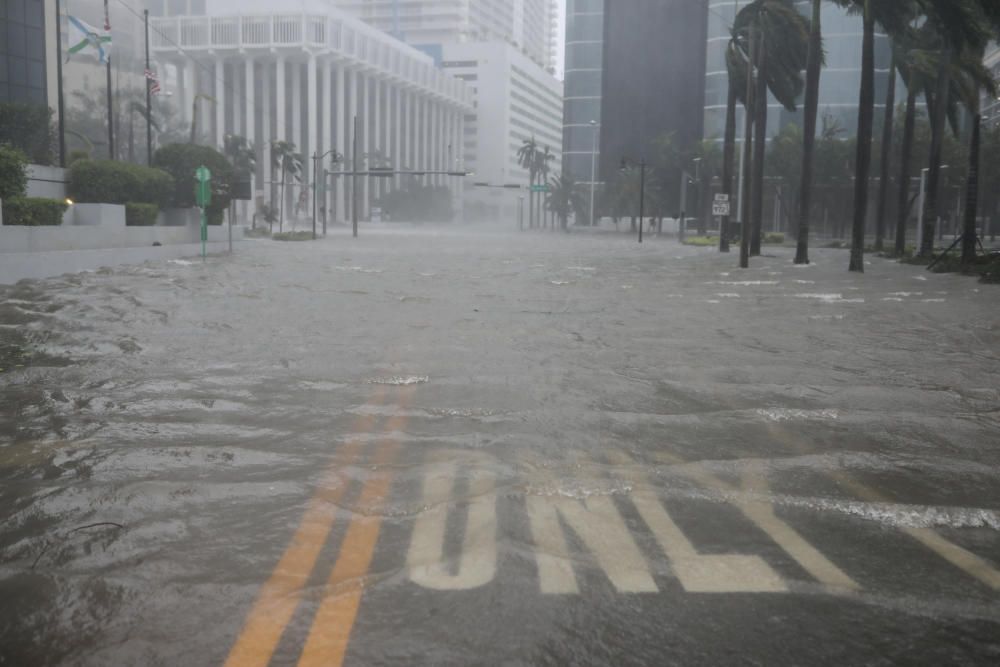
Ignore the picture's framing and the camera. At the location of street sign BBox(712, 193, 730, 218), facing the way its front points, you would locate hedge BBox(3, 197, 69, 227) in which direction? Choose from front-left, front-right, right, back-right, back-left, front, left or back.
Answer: front-right

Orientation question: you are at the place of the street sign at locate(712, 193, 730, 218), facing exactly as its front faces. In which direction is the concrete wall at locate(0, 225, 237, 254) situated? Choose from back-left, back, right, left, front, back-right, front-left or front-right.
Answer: front-right

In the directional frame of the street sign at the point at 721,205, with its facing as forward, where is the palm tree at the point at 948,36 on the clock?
The palm tree is roughly at 9 o'clock from the street sign.

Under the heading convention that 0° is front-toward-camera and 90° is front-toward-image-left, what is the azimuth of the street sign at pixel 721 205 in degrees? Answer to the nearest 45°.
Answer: approximately 0°

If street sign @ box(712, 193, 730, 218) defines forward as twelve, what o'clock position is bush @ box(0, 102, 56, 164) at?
The bush is roughly at 2 o'clock from the street sign.

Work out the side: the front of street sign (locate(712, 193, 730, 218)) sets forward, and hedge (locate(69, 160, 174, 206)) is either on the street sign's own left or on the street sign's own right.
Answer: on the street sign's own right
